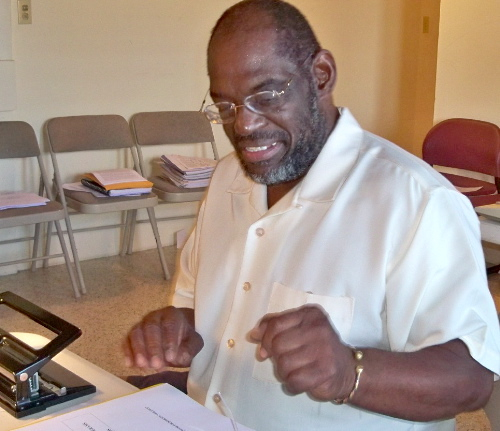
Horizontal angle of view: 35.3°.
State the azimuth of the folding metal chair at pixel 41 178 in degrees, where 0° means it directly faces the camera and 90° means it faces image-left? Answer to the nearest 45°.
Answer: approximately 315°

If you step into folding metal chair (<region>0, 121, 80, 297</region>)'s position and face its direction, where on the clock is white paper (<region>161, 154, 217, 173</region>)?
The white paper is roughly at 10 o'clock from the folding metal chair.

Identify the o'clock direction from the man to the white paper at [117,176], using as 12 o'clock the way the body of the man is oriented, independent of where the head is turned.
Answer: The white paper is roughly at 4 o'clock from the man.

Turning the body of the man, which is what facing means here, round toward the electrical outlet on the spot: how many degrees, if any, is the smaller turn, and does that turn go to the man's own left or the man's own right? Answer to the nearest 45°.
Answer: approximately 90° to the man's own right

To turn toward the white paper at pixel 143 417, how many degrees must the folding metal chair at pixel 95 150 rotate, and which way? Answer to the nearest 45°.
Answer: approximately 45° to its right

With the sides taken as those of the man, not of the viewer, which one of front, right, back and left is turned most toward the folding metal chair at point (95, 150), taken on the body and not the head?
right

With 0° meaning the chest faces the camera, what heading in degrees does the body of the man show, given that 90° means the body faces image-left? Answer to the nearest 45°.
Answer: approximately 45°

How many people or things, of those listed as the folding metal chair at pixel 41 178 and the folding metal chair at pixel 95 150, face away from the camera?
0

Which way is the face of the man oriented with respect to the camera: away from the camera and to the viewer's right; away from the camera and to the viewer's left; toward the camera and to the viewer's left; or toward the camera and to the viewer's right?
toward the camera and to the viewer's left

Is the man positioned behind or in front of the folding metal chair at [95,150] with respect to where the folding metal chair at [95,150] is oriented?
in front
